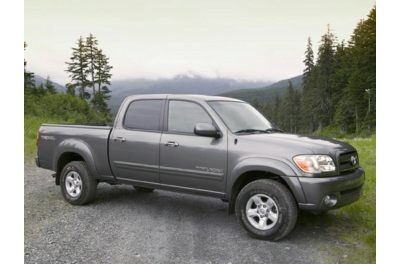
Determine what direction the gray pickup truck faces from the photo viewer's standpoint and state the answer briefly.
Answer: facing the viewer and to the right of the viewer
